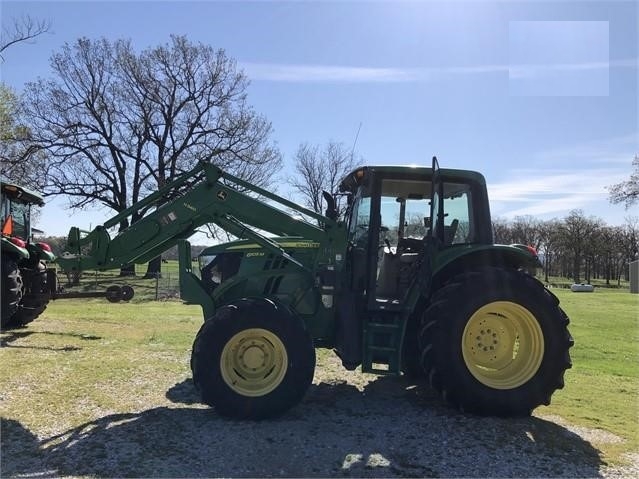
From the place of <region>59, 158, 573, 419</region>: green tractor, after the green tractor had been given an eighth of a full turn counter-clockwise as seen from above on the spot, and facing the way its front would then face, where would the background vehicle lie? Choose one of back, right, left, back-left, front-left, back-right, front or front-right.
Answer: right

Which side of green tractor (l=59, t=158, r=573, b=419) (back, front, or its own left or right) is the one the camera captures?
left
